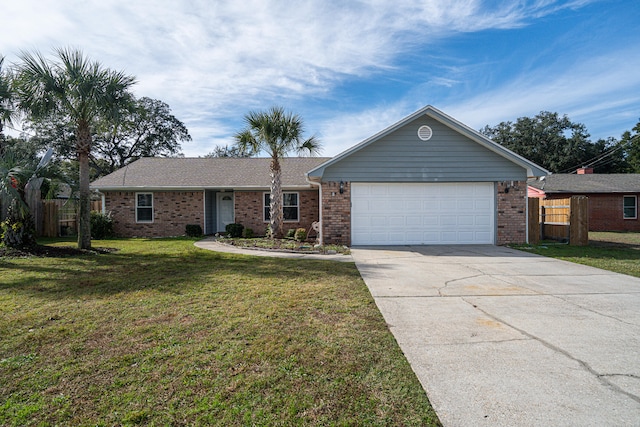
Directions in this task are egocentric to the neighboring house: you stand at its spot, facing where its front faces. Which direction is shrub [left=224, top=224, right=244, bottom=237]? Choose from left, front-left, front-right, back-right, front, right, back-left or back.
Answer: front-right

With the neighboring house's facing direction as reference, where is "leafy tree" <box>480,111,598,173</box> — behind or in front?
behind

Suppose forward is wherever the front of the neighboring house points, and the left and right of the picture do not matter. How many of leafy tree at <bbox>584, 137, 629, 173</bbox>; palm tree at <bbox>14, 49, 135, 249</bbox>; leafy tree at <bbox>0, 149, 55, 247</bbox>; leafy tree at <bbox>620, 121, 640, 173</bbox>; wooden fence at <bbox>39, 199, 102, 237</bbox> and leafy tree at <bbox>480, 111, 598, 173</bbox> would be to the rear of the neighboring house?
3

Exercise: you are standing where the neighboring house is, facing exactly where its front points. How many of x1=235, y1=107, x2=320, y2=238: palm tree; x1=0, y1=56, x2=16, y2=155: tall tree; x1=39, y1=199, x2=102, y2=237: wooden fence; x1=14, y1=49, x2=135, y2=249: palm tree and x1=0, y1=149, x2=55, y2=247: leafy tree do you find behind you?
0

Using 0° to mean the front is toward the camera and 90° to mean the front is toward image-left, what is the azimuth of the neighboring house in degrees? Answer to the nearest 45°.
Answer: approximately 0°

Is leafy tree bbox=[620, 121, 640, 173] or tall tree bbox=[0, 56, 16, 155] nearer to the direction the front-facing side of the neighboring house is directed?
the tall tree

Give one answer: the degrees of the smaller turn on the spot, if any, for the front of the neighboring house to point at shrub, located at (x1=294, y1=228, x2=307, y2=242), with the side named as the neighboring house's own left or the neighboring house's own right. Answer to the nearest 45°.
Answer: approximately 45° to the neighboring house's own right

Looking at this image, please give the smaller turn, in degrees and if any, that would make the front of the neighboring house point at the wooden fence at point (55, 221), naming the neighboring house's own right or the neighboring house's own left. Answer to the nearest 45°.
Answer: approximately 45° to the neighboring house's own right

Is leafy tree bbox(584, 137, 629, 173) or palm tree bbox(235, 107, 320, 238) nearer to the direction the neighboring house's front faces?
the palm tree

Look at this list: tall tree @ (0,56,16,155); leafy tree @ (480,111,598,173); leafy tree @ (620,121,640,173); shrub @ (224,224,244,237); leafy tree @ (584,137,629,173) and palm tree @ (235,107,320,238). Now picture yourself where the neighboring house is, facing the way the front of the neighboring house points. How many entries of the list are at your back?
3

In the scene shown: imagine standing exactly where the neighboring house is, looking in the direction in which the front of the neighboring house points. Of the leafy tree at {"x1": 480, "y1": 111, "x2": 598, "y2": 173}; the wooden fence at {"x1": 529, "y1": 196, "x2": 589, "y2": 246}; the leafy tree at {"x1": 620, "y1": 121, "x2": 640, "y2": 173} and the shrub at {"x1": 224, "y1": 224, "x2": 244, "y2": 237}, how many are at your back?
2

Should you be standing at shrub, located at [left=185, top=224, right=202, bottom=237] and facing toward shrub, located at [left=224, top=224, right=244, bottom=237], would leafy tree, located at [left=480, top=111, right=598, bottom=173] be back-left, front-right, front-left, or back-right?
front-left

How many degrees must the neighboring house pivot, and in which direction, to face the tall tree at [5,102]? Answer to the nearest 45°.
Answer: approximately 45° to its right

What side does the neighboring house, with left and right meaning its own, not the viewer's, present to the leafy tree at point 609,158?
back

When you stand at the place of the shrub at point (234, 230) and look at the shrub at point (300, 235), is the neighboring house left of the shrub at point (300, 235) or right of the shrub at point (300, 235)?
left

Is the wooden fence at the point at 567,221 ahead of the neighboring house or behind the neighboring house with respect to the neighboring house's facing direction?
ahead

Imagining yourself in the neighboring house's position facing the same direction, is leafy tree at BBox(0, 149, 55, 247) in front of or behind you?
in front

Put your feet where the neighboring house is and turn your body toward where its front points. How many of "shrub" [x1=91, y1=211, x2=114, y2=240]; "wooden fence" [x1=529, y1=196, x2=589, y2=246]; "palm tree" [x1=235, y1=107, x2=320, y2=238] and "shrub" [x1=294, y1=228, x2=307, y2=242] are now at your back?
0

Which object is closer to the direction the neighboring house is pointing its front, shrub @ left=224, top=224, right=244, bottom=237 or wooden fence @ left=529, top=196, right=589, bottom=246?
the wooden fence

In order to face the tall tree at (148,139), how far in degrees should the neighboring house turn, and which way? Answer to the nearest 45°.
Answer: approximately 90° to its right

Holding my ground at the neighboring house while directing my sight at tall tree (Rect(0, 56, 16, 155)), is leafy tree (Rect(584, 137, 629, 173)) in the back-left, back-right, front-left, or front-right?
back-right

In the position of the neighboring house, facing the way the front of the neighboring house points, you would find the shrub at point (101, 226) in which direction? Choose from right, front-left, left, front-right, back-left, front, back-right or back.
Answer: front-right

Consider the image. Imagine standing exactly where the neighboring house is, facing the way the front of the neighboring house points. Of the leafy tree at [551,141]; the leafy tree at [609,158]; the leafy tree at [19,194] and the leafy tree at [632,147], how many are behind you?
3
